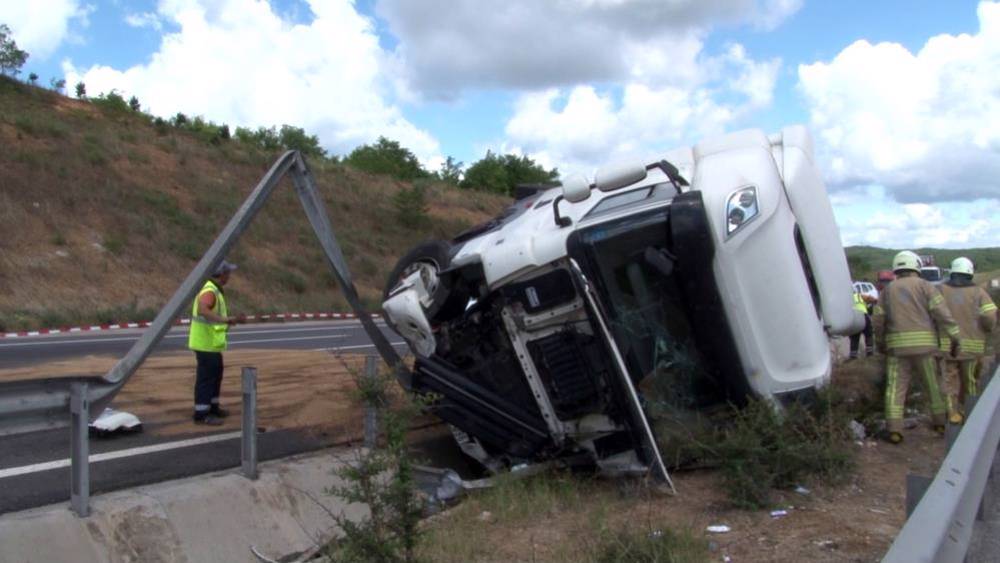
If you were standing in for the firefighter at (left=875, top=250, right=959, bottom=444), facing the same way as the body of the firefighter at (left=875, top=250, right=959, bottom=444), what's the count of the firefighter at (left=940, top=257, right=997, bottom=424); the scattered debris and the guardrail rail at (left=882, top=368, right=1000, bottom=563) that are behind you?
2

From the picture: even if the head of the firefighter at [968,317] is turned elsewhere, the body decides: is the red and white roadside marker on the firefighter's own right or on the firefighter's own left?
on the firefighter's own left

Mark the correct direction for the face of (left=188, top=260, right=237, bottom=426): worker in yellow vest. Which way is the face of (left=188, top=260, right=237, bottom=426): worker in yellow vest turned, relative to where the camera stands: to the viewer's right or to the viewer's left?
to the viewer's right

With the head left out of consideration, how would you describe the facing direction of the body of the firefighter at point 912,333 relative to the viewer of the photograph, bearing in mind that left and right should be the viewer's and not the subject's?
facing away from the viewer

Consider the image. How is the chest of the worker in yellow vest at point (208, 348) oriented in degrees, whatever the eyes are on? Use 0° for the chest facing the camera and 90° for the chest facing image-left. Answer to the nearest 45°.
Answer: approximately 270°
